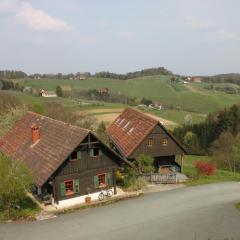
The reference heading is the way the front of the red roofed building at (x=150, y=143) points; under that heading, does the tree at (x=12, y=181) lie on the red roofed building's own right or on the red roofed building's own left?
on the red roofed building's own right

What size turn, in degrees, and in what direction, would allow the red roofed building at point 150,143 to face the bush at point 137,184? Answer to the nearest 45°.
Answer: approximately 45° to its right

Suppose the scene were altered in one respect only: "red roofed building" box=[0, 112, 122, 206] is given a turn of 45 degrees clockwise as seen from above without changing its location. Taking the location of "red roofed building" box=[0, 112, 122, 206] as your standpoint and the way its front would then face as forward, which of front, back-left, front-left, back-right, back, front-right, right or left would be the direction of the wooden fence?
back-left

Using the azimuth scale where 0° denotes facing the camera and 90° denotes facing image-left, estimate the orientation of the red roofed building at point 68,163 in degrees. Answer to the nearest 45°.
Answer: approximately 315°

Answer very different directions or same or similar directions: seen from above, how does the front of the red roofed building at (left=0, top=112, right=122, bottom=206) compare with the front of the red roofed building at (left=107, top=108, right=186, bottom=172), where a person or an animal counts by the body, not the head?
same or similar directions

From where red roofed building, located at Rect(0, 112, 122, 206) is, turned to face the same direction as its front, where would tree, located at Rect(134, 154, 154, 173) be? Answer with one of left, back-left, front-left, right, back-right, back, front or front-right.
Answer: left

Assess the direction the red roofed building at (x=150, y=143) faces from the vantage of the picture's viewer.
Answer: facing the viewer and to the right of the viewer

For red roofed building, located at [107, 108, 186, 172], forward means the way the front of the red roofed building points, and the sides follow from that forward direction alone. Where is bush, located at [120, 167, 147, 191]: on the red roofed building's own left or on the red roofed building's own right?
on the red roofed building's own right

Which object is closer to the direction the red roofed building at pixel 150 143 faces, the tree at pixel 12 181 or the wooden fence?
the wooden fence

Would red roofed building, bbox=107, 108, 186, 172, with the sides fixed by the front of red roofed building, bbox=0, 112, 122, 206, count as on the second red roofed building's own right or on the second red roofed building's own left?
on the second red roofed building's own left

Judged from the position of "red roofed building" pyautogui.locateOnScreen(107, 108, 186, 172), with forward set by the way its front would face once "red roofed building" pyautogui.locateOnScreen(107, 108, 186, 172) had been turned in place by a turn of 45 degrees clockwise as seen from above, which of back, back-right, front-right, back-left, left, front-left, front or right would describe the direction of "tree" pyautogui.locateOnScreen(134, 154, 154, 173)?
front

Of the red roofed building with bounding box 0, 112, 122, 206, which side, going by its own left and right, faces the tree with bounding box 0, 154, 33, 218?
right
